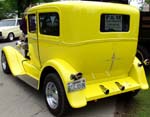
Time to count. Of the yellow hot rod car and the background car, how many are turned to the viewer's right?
0

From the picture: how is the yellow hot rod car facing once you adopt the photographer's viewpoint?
facing away from the viewer and to the left of the viewer

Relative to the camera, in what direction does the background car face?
facing the viewer and to the left of the viewer

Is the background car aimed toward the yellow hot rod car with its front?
no

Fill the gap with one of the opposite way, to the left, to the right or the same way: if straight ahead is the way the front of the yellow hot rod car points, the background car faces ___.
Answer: to the left

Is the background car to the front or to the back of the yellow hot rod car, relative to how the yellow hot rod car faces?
to the front
